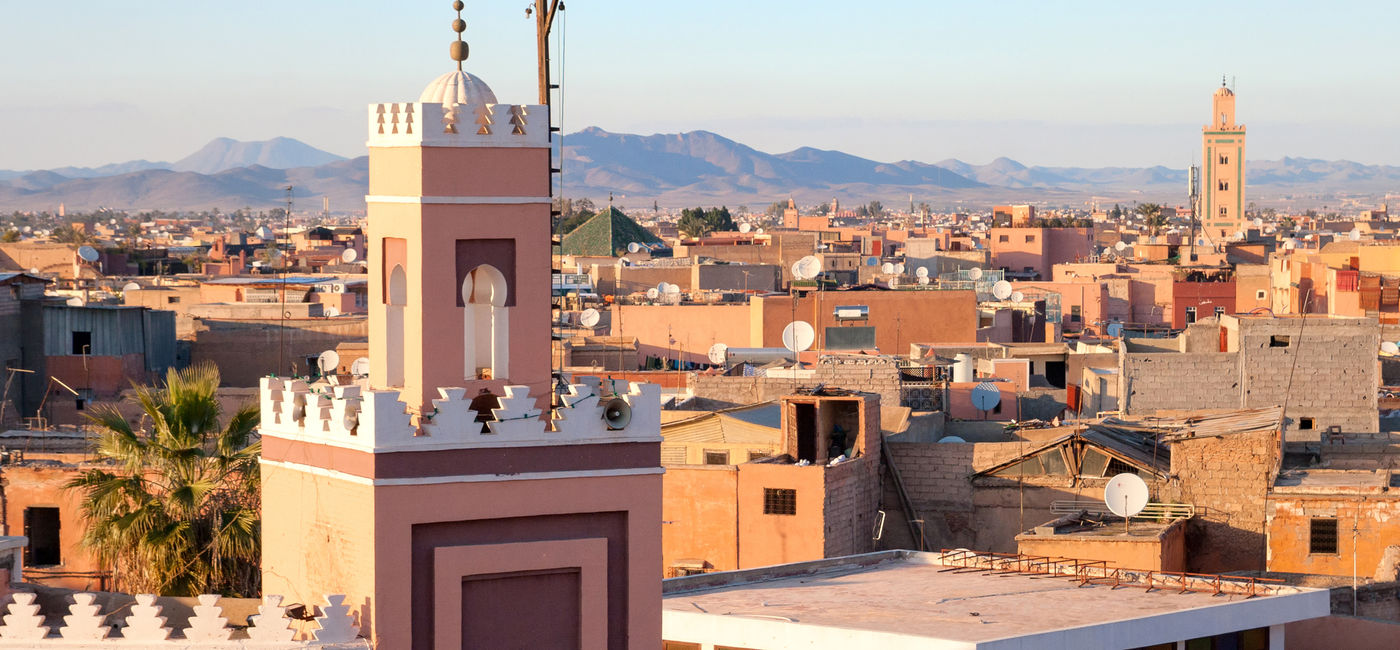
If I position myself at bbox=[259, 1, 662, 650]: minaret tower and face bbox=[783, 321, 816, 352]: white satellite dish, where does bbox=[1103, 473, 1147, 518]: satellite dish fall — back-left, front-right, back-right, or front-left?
front-right

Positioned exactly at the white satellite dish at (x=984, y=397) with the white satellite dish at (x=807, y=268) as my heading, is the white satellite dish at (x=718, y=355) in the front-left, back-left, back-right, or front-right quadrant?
front-left

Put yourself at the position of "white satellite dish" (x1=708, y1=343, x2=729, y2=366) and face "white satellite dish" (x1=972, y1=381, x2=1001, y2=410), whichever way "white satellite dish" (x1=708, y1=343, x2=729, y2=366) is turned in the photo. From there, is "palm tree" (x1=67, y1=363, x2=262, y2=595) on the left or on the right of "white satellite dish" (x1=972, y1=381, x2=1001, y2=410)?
right

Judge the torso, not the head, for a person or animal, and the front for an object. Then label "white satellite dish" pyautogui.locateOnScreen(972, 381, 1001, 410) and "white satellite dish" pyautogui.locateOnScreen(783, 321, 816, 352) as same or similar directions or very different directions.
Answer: same or similar directions

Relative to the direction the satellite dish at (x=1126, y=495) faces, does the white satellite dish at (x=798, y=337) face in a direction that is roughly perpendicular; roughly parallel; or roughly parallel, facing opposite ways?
roughly parallel
